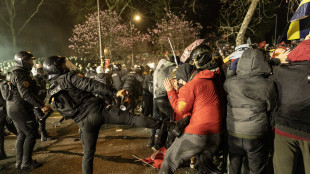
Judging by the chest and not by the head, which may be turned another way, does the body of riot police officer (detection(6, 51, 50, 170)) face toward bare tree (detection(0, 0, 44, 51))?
no

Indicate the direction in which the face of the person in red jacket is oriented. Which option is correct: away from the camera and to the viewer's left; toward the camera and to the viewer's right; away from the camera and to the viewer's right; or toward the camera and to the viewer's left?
away from the camera and to the viewer's left

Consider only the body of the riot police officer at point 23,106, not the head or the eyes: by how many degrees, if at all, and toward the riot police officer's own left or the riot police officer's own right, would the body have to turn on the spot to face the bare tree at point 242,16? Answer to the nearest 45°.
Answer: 0° — they already face it

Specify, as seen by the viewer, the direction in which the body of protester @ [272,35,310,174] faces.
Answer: away from the camera

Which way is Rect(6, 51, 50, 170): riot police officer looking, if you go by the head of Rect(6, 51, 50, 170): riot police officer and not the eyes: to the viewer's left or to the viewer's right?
to the viewer's right

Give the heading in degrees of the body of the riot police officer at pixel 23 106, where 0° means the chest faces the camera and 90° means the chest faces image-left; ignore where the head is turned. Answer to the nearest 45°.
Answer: approximately 270°

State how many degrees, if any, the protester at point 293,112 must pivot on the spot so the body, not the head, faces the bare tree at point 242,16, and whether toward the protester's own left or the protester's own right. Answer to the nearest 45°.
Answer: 0° — they already face it

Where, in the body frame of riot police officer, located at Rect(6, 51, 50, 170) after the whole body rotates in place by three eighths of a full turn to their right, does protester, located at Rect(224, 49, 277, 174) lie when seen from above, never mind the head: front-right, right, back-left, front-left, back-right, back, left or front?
left

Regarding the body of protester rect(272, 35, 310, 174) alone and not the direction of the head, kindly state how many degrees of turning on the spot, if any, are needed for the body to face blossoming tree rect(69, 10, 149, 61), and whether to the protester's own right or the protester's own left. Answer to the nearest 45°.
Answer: approximately 45° to the protester's own left

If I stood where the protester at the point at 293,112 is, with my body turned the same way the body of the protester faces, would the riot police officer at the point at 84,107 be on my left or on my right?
on my left

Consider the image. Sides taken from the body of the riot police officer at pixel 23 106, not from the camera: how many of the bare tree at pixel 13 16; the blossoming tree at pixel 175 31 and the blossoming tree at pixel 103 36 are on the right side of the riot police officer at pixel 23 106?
0

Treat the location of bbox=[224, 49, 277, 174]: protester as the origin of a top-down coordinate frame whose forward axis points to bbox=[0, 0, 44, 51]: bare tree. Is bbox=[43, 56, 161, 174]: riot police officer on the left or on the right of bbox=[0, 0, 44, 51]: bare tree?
left

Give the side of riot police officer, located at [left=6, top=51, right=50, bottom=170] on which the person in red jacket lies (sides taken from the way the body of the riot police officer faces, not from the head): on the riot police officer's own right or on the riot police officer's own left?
on the riot police officer's own right
